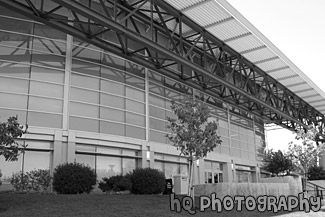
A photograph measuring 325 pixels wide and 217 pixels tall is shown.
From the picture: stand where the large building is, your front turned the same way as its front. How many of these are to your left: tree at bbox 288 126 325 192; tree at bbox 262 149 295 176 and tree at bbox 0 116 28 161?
2

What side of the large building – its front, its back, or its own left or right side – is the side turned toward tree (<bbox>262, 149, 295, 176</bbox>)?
left

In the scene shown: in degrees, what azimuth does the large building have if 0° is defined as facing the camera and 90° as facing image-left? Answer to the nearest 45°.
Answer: approximately 315°

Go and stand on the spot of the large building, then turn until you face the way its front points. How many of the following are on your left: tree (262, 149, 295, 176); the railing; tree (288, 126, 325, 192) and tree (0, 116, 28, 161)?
3

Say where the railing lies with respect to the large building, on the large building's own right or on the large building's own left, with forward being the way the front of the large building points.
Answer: on the large building's own left

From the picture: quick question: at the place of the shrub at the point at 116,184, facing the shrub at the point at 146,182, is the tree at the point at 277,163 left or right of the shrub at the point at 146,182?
left

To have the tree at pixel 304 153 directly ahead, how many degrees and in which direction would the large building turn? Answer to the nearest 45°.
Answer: approximately 90° to its left

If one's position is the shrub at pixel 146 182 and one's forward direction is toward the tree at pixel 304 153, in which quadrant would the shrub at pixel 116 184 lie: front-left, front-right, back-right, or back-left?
back-left
